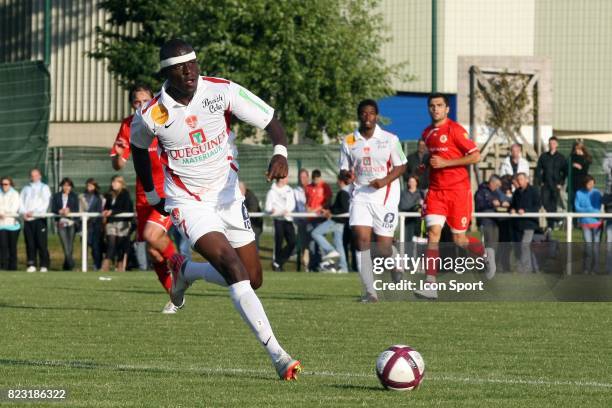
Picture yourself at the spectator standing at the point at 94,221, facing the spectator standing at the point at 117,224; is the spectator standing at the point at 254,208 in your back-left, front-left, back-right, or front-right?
front-left

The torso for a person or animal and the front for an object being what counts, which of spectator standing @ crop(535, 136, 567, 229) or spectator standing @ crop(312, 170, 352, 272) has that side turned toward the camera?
spectator standing @ crop(535, 136, 567, 229)

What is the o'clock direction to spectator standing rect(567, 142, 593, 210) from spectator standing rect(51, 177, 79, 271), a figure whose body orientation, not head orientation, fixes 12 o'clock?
spectator standing rect(567, 142, 593, 210) is roughly at 9 o'clock from spectator standing rect(51, 177, 79, 271).

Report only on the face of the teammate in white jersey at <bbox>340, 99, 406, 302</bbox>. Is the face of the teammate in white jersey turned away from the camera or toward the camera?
toward the camera

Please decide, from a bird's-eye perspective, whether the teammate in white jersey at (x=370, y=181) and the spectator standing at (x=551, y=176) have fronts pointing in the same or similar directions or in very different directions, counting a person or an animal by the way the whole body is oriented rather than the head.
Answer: same or similar directions

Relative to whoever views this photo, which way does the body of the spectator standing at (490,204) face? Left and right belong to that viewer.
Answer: facing the viewer and to the right of the viewer

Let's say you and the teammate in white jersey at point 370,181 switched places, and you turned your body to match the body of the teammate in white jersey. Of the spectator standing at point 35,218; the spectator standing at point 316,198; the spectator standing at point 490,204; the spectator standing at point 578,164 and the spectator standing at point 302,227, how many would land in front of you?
0

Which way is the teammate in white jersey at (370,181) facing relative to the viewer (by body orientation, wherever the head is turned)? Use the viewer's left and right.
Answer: facing the viewer

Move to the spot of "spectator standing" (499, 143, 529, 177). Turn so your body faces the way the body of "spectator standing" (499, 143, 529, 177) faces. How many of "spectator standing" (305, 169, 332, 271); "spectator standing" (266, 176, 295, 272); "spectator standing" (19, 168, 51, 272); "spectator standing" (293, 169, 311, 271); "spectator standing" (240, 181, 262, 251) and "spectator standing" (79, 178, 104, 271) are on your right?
6

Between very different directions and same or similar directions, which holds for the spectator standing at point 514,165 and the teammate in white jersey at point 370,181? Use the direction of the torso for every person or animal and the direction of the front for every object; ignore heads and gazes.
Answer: same or similar directions

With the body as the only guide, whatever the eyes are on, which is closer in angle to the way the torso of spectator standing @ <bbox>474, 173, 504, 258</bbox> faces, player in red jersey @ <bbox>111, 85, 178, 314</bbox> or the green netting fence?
the player in red jersey

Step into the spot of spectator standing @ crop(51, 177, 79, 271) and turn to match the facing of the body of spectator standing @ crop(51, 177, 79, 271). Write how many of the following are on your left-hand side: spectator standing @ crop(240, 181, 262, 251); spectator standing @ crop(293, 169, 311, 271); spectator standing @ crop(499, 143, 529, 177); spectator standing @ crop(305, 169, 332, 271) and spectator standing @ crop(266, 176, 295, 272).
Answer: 5

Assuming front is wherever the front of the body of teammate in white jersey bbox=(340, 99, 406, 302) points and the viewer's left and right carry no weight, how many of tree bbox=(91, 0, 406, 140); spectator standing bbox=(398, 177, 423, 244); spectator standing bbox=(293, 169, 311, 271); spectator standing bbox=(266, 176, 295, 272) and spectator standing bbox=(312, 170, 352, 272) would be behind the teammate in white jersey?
5

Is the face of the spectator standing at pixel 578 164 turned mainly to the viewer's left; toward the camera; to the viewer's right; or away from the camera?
toward the camera

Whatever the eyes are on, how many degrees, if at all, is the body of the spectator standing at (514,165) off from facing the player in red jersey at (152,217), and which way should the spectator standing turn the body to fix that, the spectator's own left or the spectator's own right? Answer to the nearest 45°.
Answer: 0° — they already face them

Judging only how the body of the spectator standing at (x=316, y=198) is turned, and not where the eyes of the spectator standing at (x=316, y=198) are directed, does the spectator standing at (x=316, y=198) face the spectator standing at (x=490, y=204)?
no

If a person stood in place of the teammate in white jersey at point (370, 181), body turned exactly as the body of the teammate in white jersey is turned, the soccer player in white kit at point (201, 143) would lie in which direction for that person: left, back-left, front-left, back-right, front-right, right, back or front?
front

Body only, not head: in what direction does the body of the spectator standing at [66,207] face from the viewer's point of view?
toward the camera

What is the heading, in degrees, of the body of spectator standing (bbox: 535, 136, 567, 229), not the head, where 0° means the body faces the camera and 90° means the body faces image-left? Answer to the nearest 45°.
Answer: approximately 0°
